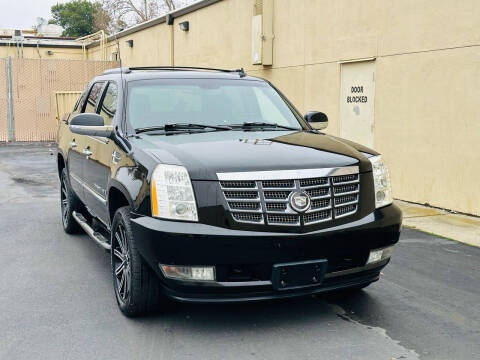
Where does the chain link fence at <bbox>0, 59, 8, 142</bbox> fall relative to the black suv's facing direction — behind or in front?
behind

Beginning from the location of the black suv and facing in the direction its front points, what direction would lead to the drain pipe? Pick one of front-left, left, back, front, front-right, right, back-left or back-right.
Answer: back-left

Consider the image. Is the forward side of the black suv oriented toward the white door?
no

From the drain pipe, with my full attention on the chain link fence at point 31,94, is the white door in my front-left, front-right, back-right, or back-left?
back-left

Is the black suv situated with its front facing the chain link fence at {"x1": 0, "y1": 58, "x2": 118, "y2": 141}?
no

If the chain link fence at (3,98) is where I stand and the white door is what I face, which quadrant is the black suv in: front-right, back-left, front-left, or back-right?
front-right
